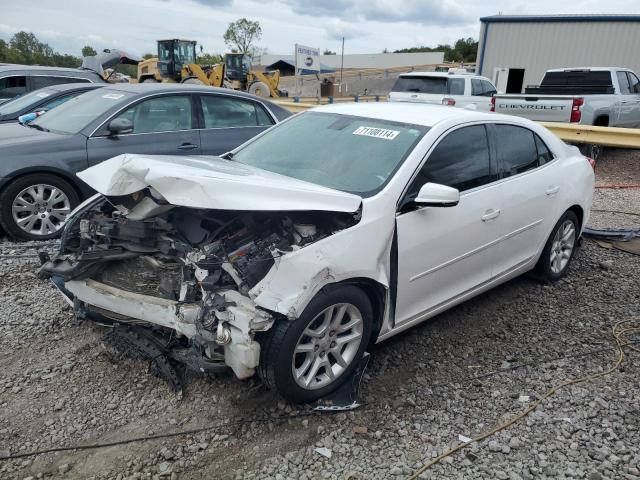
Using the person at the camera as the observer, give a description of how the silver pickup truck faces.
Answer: facing away from the viewer and to the right of the viewer

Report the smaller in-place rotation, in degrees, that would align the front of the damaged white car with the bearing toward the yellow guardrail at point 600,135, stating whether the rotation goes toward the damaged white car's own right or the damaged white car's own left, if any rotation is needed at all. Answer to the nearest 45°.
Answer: approximately 180°

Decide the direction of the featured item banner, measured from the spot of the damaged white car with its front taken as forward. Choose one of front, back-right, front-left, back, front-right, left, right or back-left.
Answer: back-right

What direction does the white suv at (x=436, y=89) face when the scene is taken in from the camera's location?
facing away from the viewer and to the right of the viewer

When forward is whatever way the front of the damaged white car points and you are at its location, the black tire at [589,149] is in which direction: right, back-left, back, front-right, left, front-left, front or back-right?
back

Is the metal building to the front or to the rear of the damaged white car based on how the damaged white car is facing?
to the rear

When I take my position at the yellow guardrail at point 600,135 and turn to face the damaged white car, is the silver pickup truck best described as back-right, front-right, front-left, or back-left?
back-right

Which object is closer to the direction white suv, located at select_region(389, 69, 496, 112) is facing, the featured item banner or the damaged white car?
the featured item banner

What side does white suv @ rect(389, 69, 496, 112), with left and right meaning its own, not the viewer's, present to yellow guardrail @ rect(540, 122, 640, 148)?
right

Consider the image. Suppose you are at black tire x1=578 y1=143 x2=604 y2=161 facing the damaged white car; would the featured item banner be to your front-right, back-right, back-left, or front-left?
back-right

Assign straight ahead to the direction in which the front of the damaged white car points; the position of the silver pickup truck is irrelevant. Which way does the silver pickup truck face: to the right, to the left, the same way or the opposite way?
the opposite way

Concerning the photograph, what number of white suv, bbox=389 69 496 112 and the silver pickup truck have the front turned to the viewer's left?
0

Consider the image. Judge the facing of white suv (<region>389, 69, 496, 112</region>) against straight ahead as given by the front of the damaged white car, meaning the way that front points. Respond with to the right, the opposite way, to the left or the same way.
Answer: the opposite way

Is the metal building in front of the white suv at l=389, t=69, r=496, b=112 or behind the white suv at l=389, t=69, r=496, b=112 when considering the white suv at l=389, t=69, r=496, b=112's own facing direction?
in front

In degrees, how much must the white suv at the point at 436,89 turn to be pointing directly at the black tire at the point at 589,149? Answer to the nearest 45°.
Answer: approximately 90° to its right

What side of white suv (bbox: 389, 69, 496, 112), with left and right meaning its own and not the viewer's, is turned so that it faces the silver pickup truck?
right
